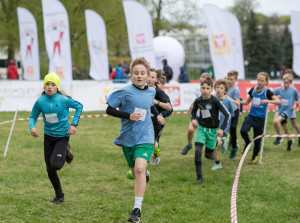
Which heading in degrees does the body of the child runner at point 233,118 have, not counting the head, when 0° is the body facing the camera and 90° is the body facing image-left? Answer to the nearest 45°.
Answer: approximately 45°

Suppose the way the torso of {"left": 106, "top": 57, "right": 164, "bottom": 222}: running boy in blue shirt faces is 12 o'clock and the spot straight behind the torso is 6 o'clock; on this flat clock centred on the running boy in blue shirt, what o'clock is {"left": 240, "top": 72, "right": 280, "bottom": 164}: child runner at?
The child runner is roughly at 7 o'clock from the running boy in blue shirt.

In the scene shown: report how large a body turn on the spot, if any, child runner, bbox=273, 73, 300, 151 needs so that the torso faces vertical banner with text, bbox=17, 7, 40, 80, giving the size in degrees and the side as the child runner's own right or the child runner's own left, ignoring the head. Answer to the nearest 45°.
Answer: approximately 90° to the child runner's own right

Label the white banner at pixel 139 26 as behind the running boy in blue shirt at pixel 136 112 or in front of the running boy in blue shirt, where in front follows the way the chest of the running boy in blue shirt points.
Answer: behind

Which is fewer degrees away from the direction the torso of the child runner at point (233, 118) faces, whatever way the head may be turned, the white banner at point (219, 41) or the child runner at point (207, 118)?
the child runner

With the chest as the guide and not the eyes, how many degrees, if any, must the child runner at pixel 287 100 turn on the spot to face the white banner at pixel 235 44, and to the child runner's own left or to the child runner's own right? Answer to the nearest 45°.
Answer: approximately 135° to the child runner's own right

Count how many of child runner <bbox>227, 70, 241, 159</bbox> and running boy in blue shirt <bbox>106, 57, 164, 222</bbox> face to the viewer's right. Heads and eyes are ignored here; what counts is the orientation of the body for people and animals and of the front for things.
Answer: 0

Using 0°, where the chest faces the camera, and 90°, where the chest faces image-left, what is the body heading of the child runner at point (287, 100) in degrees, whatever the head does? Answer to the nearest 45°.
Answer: approximately 45°

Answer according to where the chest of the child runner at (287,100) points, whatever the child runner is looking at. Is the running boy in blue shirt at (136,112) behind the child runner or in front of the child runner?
in front
